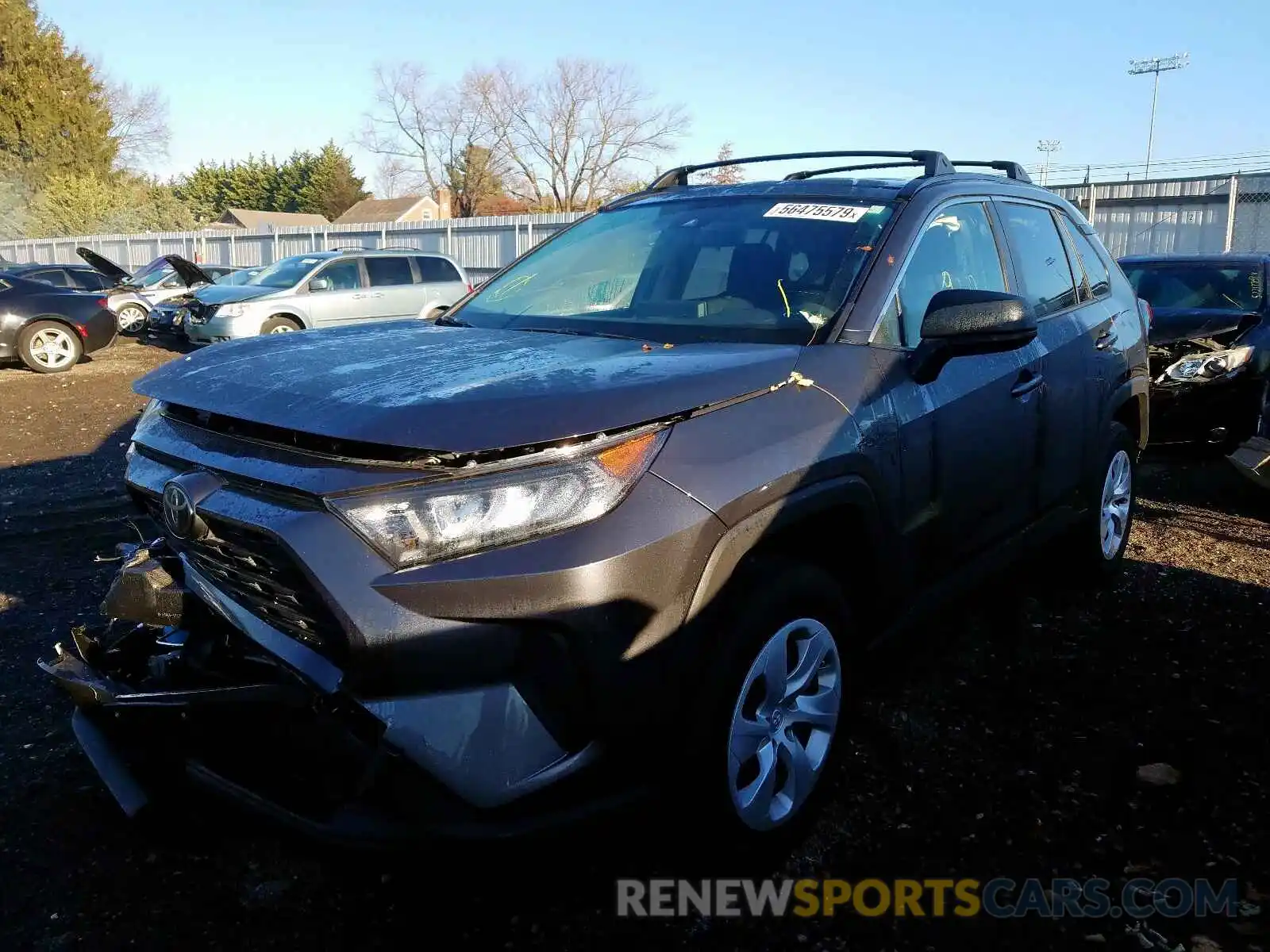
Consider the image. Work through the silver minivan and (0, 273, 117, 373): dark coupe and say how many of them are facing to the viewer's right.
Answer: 0

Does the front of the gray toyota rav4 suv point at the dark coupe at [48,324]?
no

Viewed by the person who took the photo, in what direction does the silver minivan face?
facing the viewer and to the left of the viewer

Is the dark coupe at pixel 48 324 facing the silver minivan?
no

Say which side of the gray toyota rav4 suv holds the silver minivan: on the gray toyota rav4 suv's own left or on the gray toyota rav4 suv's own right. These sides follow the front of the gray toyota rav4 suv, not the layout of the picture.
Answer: on the gray toyota rav4 suv's own right

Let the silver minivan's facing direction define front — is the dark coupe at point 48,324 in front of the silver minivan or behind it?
in front

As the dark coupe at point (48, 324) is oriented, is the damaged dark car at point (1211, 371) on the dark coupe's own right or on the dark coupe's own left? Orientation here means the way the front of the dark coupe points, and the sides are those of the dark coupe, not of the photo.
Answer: on the dark coupe's own left

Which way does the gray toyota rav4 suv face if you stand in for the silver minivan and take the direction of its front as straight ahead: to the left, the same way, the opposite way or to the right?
the same way

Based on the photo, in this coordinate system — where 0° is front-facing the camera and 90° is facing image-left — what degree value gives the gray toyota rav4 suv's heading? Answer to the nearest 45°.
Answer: approximately 45°

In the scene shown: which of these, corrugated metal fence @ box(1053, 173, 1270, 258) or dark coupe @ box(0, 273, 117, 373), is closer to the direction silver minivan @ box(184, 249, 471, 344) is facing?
the dark coupe

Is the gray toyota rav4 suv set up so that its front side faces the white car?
no

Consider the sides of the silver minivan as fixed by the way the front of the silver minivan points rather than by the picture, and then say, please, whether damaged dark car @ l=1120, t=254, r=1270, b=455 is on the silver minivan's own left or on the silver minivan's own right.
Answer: on the silver minivan's own left

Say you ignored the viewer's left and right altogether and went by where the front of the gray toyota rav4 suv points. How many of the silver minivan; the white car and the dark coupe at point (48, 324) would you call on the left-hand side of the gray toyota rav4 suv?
0

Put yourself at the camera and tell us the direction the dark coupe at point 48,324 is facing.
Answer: facing to the left of the viewer

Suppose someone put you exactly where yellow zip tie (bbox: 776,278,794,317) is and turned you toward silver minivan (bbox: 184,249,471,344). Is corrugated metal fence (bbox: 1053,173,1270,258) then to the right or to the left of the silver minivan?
right
